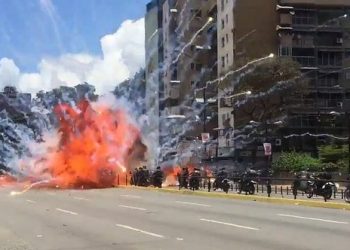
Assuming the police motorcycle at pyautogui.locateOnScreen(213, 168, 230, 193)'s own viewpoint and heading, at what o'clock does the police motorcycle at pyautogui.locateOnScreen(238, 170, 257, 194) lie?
the police motorcycle at pyautogui.locateOnScreen(238, 170, 257, 194) is roughly at 1 o'clock from the police motorcycle at pyautogui.locateOnScreen(213, 168, 230, 193).

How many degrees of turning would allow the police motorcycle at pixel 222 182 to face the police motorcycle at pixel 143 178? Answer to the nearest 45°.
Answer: approximately 180°

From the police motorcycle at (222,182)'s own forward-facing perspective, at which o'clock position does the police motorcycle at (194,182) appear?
the police motorcycle at (194,182) is roughly at 6 o'clock from the police motorcycle at (222,182).

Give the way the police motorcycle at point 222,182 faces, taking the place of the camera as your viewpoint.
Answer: facing the viewer and to the right of the viewer

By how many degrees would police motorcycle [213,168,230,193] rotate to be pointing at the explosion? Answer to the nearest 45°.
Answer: approximately 180°
